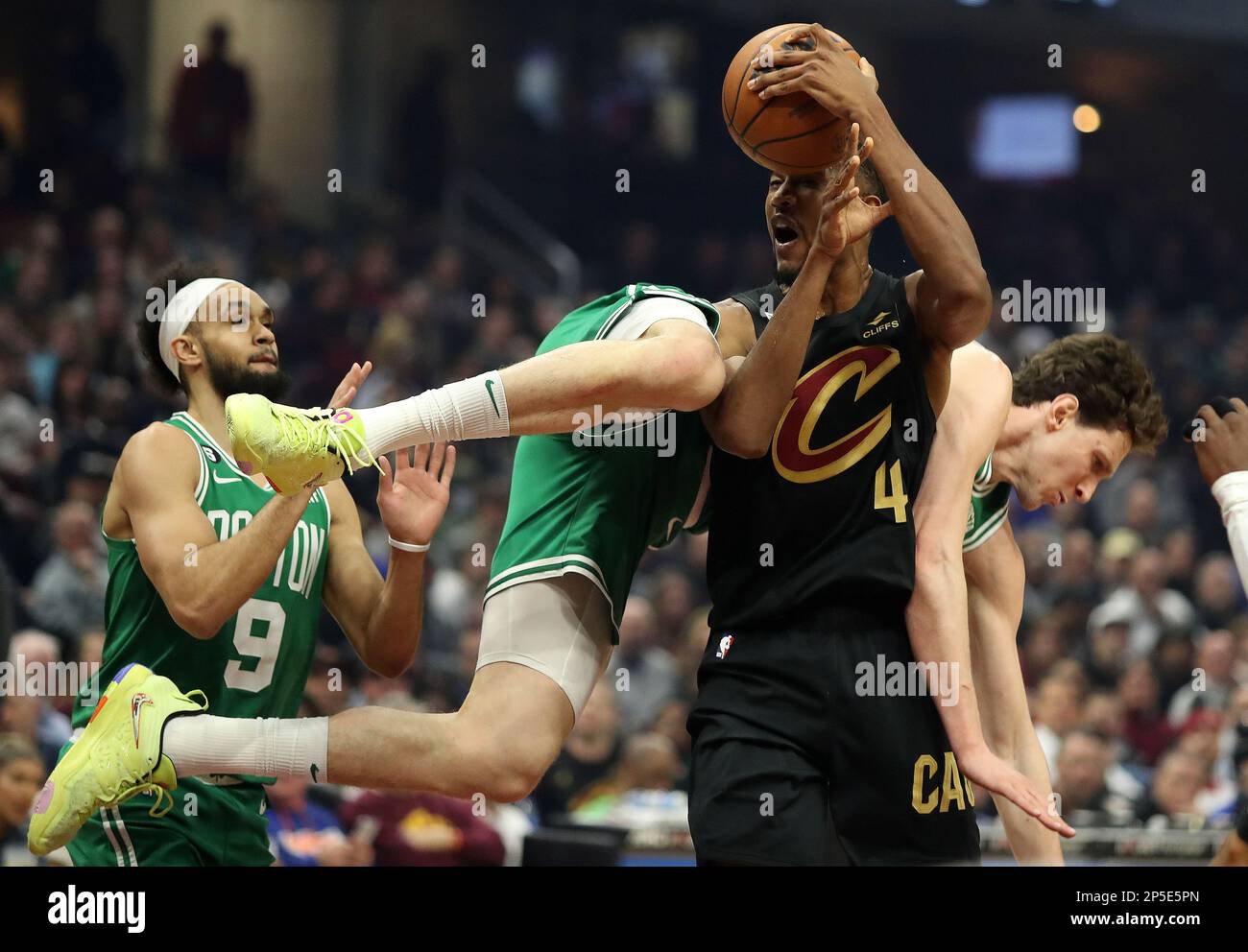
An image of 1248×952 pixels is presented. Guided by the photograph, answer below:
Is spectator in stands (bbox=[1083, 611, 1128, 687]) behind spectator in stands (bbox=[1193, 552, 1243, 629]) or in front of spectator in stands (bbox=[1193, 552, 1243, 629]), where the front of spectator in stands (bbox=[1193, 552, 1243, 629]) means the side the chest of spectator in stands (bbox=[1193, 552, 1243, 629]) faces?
in front

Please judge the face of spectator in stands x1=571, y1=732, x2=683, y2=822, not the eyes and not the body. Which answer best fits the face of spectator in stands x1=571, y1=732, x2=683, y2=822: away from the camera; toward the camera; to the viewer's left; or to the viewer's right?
toward the camera

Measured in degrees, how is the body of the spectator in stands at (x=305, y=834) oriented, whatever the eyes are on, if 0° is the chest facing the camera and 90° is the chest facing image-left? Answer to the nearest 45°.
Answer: approximately 315°

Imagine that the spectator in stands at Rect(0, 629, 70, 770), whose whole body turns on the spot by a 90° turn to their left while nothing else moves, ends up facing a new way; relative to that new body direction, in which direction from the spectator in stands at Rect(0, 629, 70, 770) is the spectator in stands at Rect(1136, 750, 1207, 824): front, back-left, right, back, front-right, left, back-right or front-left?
front

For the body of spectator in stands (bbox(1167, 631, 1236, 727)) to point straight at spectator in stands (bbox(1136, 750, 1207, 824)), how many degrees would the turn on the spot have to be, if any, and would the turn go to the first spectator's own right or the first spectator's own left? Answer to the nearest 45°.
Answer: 0° — they already face them

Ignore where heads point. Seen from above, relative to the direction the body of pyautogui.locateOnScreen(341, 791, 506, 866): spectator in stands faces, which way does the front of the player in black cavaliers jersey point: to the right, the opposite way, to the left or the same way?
the same way

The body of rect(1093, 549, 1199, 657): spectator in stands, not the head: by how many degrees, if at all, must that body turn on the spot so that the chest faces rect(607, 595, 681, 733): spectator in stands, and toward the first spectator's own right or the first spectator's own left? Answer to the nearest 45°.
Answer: approximately 45° to the first spectator's own right

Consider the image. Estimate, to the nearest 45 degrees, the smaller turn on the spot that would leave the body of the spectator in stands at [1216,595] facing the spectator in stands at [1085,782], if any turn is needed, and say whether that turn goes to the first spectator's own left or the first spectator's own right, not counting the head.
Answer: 0° — they already face them

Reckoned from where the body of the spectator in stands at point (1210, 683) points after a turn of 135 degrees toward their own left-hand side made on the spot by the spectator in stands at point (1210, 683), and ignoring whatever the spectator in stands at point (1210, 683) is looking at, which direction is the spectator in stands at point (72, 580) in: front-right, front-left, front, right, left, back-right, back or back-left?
back

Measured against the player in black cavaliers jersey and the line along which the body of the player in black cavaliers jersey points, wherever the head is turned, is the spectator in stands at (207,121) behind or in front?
behind

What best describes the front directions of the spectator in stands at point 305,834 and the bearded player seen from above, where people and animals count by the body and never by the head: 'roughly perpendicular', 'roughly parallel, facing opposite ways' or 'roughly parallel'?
roughly parallel

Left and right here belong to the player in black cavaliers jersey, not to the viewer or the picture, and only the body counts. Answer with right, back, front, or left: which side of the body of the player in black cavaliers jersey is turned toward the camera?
front

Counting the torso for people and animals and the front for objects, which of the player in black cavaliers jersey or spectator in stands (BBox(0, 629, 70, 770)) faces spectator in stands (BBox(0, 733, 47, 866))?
spectator in stands (BBox(0, 629, 70, 770))

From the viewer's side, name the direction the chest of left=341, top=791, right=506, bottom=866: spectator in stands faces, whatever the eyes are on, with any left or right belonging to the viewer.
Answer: facing the viewer

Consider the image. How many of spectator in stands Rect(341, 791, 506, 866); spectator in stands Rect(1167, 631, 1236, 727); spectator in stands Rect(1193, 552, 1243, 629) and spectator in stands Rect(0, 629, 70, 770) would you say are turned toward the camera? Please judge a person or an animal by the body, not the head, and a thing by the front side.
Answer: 4

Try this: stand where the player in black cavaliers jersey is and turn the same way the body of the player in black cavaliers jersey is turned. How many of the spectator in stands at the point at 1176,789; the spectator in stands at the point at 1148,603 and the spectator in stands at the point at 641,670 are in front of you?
0

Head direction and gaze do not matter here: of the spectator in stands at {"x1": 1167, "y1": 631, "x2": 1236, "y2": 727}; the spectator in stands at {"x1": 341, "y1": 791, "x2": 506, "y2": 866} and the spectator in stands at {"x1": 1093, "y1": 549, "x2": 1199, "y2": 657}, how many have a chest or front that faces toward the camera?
3
